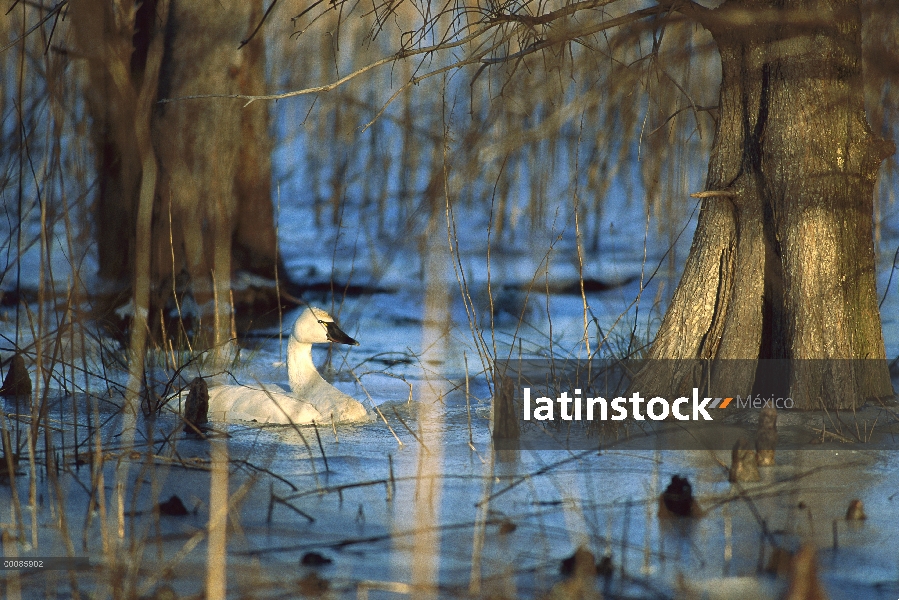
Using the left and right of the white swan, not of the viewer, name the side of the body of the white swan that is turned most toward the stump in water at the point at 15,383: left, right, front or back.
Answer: back

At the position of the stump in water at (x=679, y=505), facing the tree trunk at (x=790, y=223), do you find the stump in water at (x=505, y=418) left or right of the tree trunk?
left

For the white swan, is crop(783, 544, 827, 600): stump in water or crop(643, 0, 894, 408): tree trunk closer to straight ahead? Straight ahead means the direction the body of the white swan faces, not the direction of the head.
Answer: the tree trunk

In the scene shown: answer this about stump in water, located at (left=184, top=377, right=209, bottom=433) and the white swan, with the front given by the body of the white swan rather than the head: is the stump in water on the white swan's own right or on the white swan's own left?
on the white swan's own right

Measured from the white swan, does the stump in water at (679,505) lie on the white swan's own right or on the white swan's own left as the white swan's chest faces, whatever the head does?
on the white swan's own right

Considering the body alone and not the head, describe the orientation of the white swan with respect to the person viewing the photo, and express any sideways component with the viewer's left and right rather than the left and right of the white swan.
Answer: facing to the right of the viewer

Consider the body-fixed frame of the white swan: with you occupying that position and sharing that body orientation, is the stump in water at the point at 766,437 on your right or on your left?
on your right

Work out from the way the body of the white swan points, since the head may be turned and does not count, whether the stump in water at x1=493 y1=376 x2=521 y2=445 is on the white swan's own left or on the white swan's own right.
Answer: on the white swan's own right

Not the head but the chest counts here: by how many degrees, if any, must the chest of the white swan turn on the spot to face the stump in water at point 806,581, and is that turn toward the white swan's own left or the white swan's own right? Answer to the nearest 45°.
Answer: approximately 90° to the white swan's own right
